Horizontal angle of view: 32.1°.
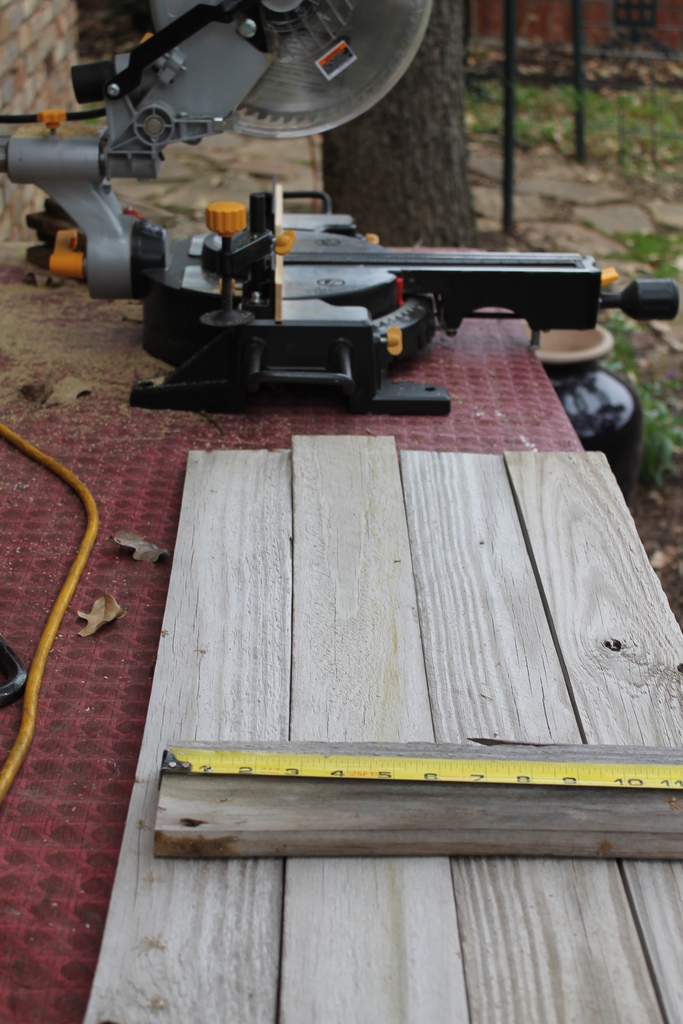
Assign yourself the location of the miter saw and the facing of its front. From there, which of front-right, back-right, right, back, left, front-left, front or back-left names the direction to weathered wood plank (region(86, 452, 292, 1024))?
right

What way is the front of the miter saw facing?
to the viewer's right

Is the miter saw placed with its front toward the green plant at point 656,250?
no

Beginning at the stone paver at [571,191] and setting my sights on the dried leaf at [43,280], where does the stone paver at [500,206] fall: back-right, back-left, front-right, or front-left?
front-right

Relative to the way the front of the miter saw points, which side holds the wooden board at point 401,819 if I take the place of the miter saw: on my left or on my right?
on my right

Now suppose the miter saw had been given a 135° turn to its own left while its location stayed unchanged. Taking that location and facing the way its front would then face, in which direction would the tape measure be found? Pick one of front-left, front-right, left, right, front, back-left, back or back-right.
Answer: back-left

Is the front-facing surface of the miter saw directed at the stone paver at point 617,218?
no

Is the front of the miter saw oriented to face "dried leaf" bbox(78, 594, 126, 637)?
no
